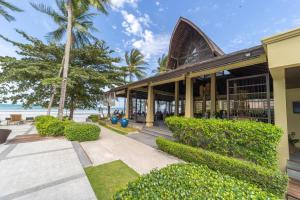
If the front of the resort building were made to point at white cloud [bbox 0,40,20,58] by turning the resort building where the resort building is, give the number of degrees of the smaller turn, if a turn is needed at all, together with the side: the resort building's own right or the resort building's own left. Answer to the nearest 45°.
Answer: approximately 45° to the resort building's own right

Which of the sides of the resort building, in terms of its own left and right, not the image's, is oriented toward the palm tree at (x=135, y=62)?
right

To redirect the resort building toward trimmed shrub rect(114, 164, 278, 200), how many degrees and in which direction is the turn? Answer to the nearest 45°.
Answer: approximately 45° to its left

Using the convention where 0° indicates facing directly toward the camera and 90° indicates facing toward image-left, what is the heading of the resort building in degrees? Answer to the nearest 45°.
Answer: approximately 45°

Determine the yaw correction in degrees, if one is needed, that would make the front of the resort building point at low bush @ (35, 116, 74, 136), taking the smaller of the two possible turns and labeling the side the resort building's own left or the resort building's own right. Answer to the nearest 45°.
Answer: approximately 45° to the resort building's own right

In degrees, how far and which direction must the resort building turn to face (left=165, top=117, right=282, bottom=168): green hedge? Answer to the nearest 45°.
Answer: approximately 45° to its left

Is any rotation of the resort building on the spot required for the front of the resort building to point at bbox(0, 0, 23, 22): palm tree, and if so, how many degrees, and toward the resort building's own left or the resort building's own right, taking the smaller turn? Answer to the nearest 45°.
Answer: approximately 45° to the resort building's own right

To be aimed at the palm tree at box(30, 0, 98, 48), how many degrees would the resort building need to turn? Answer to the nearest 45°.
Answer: approximately 45° to its right

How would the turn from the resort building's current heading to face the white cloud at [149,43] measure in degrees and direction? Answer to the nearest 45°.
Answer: approximately 90° to its right
